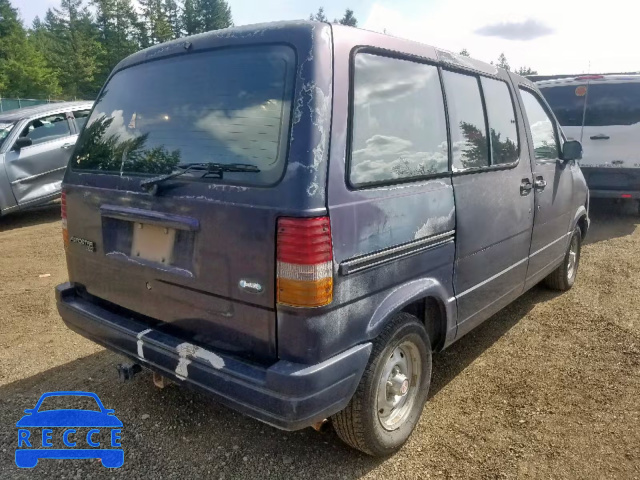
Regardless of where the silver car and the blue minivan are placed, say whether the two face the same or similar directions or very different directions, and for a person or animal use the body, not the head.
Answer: very different directions

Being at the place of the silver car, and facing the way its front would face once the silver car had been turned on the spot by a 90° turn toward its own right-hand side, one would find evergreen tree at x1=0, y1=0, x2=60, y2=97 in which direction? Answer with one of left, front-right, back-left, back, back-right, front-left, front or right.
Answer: front-right

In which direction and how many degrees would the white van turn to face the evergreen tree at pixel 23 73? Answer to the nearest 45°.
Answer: approximately 45° to its left

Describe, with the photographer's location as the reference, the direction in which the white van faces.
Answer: facing away from the viewer

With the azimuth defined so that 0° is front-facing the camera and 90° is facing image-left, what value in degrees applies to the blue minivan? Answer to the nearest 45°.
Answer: approximately 225°

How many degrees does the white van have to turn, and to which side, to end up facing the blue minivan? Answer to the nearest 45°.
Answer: approximately 180°

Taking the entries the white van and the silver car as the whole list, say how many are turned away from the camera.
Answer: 1

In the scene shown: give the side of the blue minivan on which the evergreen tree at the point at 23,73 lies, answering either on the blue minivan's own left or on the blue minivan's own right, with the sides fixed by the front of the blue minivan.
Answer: on the blue minivan's own left

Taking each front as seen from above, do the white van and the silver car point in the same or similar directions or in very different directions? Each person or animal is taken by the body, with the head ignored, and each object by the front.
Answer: very different directions

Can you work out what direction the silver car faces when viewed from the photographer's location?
facing the viewer and to the left of the viewer

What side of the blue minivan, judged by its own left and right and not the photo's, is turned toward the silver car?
left

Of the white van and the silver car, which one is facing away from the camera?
the white van
